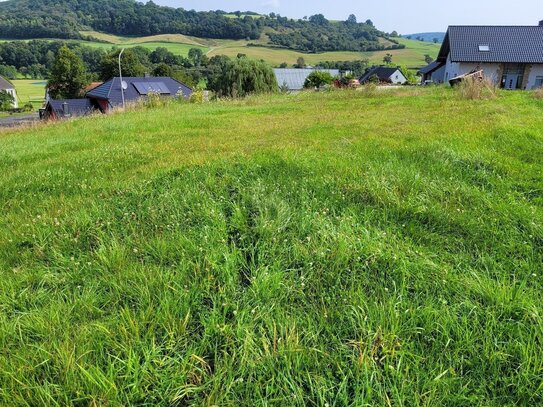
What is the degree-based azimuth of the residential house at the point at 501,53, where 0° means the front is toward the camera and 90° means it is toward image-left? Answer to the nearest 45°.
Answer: approximately 0°

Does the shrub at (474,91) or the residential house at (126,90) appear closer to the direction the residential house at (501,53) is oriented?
the shrub

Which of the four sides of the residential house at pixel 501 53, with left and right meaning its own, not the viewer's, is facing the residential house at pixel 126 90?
right

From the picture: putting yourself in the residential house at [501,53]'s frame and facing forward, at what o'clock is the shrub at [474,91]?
The shrub is roughly at 12 o'clock from the residential house.

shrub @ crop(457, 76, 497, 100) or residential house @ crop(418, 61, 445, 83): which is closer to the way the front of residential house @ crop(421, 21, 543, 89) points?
the shrub
